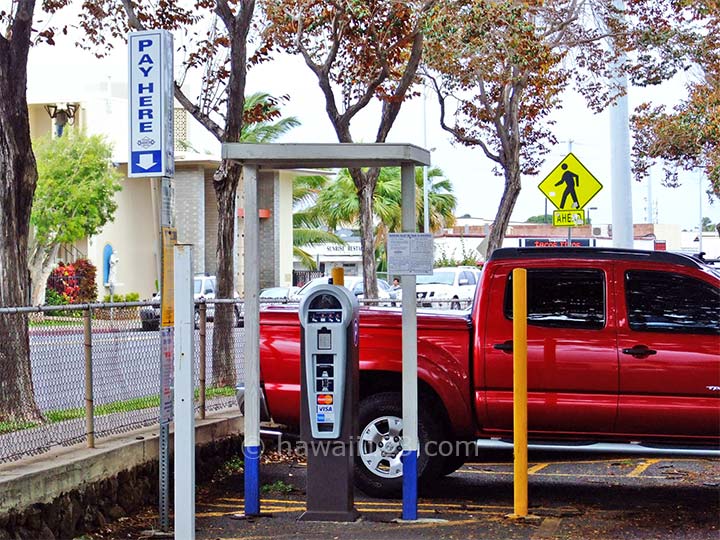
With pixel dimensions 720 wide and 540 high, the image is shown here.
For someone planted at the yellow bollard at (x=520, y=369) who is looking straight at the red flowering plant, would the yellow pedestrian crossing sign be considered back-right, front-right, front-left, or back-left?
front-right

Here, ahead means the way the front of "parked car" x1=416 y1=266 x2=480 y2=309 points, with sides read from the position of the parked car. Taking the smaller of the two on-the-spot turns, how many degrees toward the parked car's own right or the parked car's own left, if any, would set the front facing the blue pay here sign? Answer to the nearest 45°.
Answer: approximately 45° to the parked car's own left

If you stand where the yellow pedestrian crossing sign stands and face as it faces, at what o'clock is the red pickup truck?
The red pickup truck is roughly at 12 o'clock from the yellow pedestrian crossing sign.

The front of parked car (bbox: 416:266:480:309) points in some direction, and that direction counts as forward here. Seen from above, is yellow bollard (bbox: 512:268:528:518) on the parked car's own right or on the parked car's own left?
on the parked car's own left

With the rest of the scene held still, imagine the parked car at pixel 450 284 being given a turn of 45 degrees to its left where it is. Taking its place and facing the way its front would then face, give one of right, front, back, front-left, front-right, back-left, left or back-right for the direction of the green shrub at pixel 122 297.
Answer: right

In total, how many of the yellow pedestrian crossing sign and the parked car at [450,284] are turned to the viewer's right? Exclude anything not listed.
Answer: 0

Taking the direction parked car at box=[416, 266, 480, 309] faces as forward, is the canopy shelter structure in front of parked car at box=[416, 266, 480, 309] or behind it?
in front

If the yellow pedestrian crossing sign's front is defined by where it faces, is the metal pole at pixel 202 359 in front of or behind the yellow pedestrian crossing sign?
in front

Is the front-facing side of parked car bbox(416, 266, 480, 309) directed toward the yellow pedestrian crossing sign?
no

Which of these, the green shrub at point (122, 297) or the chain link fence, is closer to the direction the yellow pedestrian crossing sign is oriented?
the chain link fence

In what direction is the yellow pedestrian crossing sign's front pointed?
toward the camera

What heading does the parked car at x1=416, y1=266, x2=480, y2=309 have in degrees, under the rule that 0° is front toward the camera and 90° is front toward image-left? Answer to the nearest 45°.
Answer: approximately 45°

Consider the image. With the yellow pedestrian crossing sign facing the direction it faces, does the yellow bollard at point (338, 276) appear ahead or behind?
ahead
